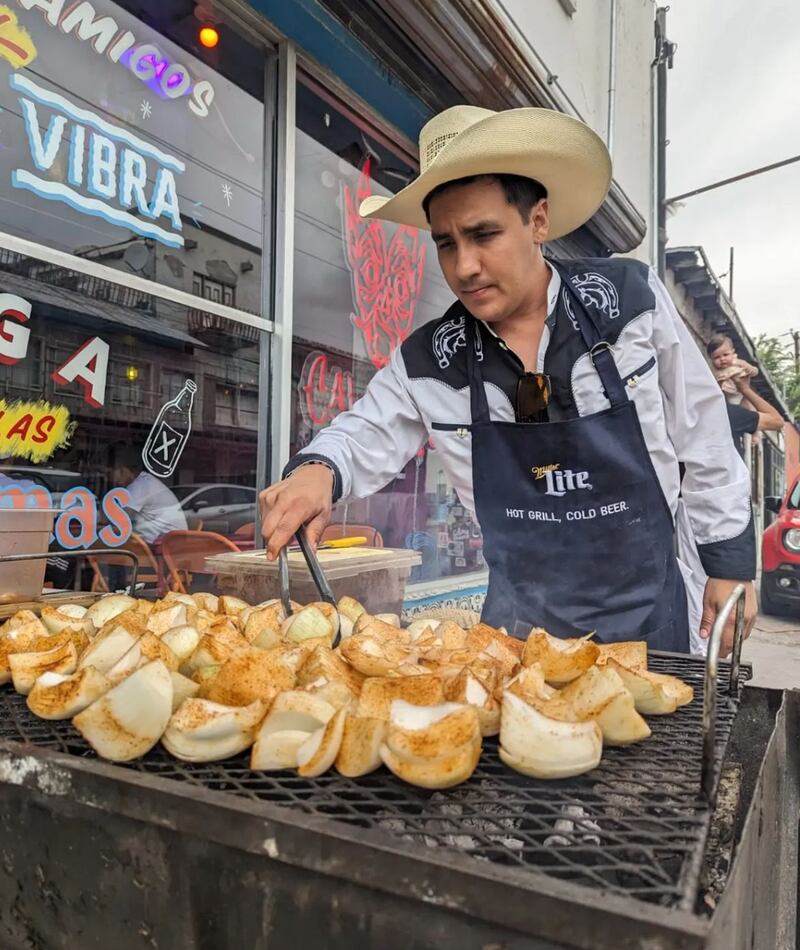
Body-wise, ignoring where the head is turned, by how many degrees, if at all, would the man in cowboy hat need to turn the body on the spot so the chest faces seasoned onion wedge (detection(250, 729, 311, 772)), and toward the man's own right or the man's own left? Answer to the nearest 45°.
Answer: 0° — they already face it

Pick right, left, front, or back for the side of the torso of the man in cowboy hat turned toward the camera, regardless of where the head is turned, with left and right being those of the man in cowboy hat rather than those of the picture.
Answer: front

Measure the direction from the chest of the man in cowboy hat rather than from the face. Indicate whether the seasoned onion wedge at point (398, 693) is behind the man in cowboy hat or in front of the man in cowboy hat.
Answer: in front

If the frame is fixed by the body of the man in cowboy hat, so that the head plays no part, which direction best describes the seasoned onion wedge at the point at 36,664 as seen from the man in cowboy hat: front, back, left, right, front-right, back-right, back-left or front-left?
front-right

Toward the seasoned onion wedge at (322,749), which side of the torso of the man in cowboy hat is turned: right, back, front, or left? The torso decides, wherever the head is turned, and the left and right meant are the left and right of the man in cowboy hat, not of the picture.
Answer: front

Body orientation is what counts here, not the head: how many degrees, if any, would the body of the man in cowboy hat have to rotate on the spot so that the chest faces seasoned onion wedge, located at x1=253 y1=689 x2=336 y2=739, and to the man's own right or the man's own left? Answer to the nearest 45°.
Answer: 0° — they already face it

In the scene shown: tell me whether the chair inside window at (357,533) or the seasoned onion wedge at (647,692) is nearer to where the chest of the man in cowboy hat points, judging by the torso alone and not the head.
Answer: the seasoned onion wedge

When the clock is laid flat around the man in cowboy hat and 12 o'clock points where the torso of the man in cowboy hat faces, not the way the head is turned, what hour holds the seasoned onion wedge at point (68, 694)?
The seasoned onion wedge is roughly at 1 o'clock from the man in cowboy hat.

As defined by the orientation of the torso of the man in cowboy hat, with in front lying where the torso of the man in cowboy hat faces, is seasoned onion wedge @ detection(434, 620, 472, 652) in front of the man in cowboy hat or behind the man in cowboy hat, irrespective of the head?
in front

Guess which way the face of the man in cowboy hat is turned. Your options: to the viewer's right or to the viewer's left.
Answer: to the viewer's left

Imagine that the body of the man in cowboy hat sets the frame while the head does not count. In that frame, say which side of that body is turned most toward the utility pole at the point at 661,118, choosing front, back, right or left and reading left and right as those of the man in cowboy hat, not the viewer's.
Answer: back

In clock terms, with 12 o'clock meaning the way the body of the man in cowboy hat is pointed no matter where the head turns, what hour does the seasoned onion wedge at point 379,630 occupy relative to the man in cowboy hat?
The seasoned onion wedge is roughly at 1 o'clock from the man in cowboy hat.

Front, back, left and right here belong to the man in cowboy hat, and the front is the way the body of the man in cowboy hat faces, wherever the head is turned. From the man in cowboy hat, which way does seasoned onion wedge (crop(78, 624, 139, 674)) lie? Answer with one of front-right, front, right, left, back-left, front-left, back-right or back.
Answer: front-right

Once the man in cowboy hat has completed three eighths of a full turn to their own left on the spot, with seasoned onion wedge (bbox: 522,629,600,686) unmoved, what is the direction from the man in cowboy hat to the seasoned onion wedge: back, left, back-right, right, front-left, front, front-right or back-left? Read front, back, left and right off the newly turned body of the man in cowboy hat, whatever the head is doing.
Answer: back-right

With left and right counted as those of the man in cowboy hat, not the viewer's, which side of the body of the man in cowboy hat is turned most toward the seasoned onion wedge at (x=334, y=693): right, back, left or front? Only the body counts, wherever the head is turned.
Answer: front

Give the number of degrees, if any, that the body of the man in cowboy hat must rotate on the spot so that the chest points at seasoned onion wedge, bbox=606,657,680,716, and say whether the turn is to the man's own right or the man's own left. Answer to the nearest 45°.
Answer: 0° — they already face it
